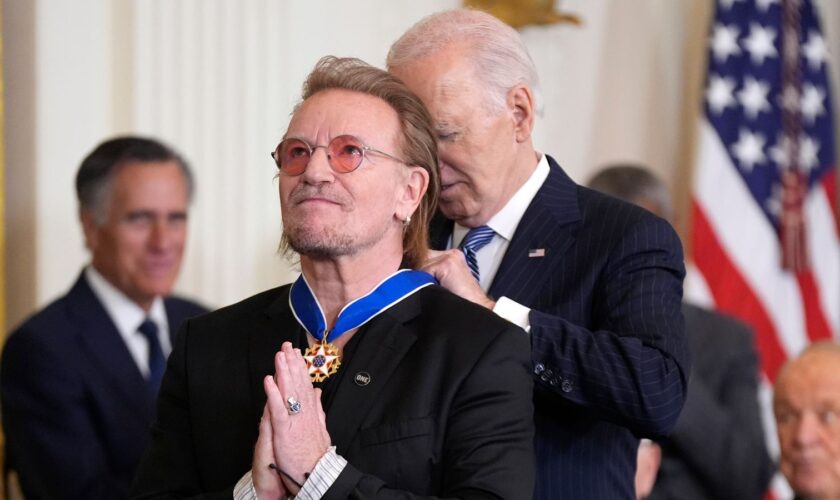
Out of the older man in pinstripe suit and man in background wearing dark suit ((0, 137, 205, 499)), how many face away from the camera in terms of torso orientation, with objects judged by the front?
0

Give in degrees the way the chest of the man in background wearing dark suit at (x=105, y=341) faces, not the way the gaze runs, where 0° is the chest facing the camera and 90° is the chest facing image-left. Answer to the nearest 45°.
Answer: approximately 315°

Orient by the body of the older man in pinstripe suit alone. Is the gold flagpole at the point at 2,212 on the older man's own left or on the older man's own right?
on the older man's own right

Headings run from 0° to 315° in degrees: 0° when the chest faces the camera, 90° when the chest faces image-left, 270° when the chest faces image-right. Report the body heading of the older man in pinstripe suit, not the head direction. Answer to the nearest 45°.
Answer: approximately 45°

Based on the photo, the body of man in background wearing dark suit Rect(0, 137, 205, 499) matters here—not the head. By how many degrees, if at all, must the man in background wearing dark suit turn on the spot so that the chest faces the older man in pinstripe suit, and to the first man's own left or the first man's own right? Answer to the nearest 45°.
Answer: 0° — they already face them

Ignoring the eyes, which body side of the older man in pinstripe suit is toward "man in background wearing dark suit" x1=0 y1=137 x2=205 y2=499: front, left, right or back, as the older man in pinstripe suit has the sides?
right

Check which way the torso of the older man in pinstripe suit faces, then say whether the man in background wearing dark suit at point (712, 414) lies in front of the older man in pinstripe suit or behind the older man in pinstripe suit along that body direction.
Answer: behind

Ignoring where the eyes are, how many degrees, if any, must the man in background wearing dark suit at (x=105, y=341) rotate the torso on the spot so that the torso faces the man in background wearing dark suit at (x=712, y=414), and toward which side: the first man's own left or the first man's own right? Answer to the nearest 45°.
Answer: approximately 45° to the first man's own left

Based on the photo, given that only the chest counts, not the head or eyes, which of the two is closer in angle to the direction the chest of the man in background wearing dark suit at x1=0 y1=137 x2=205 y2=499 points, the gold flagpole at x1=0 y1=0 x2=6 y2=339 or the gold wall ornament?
the gold wall ornament
